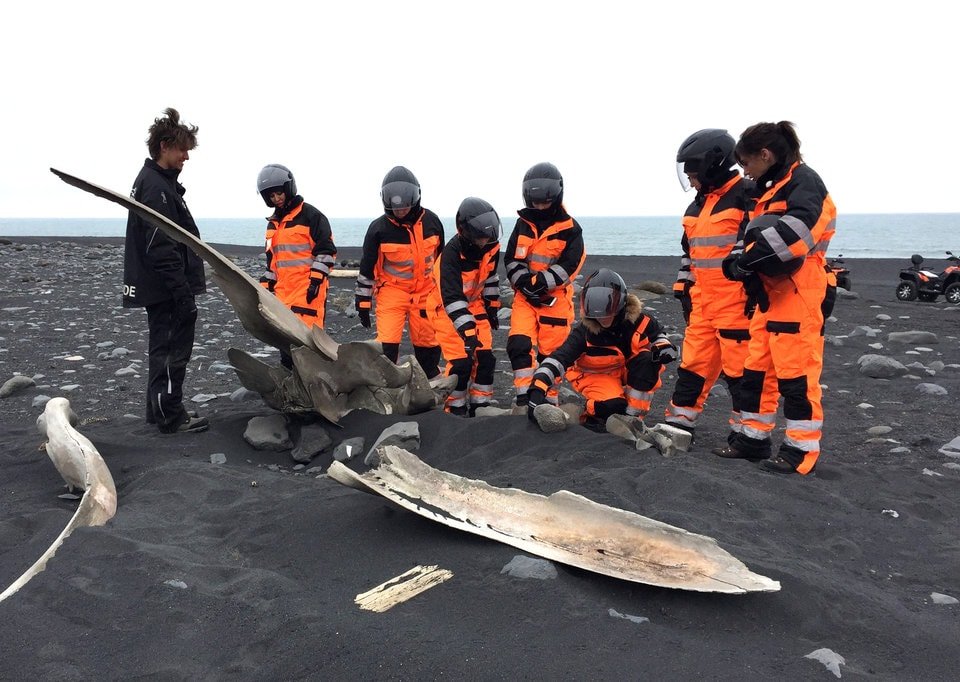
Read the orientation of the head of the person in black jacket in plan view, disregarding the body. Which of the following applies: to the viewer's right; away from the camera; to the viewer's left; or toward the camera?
to the viewer's right

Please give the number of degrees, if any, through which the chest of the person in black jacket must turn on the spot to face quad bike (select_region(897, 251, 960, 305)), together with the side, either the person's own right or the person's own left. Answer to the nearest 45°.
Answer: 0° — they already face it

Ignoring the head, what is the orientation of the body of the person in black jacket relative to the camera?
to the viewer's right

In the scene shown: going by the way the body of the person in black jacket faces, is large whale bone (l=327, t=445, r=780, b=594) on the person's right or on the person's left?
on the person's right
